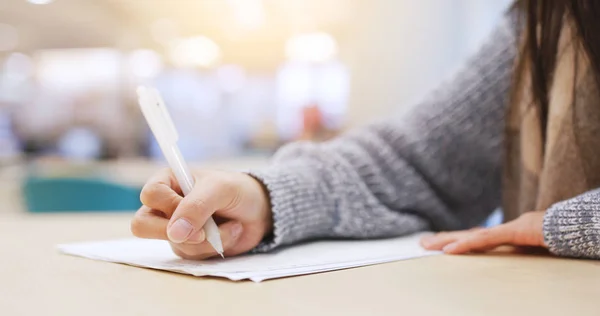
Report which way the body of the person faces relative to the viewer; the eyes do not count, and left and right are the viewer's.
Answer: facing the viewer and to the left of the viewer

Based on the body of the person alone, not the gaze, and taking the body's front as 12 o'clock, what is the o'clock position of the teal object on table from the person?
The teal object on table is roughly at 3 o'clock from the person.
